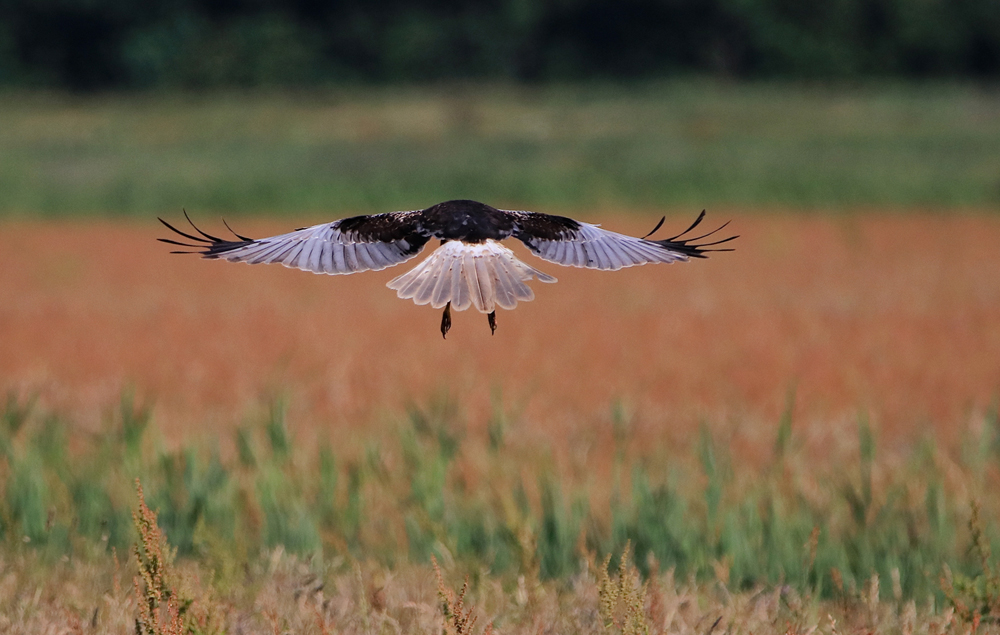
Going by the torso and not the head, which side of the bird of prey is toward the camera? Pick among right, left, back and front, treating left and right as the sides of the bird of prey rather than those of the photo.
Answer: back
